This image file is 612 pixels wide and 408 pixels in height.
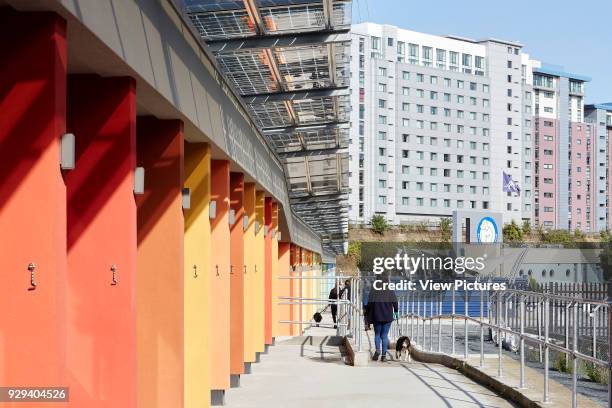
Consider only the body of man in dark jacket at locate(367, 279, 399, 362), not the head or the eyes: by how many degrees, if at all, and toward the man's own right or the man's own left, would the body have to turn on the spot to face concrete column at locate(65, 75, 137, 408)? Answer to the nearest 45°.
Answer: approximately 180°

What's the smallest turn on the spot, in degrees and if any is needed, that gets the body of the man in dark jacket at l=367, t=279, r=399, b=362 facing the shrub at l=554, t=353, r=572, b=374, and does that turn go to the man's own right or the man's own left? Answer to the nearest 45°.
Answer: approximately 135° to the man's own right

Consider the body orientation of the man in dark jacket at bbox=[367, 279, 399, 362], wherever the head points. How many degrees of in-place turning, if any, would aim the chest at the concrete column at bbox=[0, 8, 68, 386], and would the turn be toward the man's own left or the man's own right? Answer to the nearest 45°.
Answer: approximately 180°
